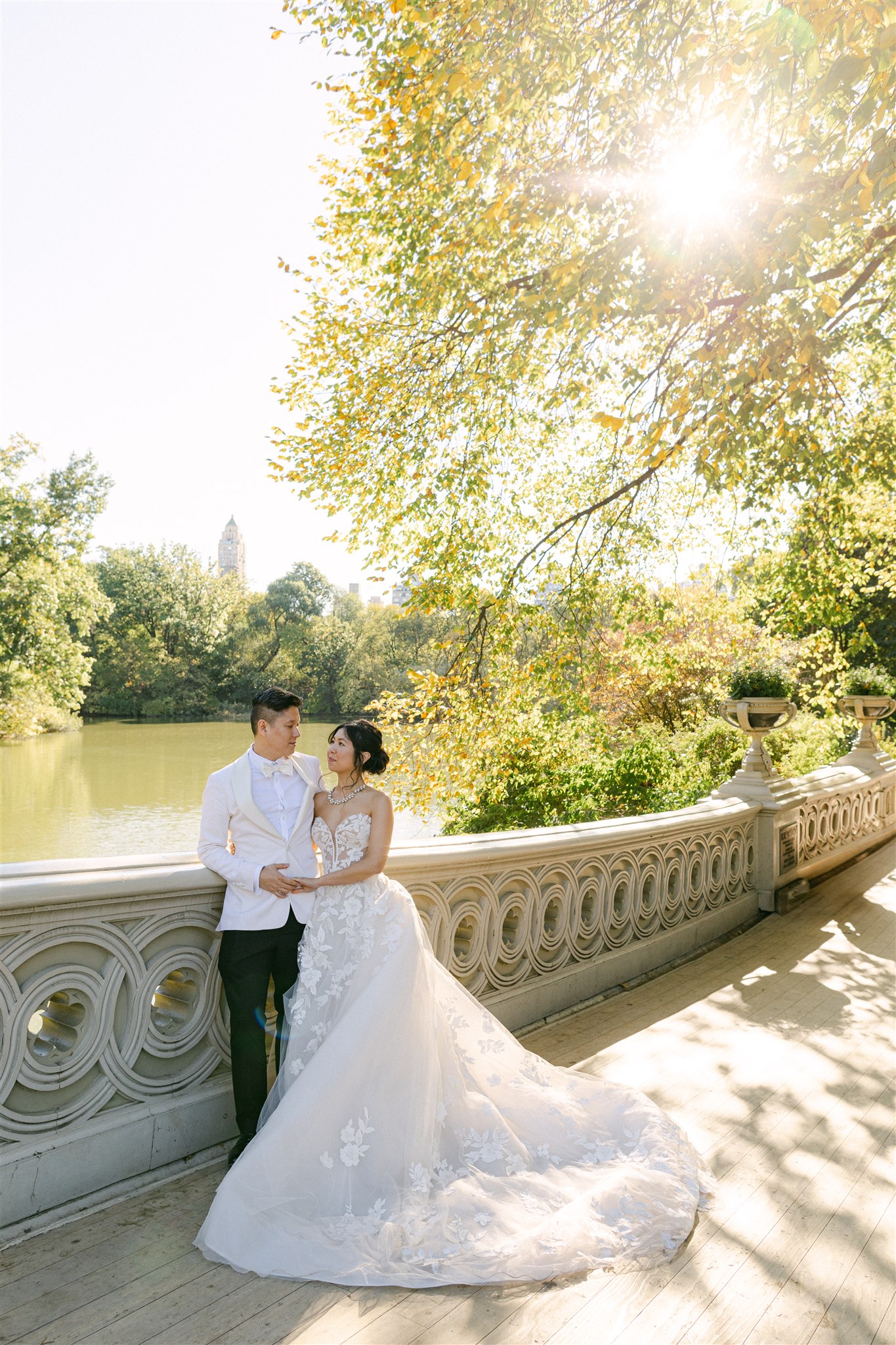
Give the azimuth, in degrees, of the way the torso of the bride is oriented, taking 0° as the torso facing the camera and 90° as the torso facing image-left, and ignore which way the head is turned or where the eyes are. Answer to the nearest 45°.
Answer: approximately 45°

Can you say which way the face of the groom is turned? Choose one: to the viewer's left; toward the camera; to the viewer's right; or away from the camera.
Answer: to the viewer's right

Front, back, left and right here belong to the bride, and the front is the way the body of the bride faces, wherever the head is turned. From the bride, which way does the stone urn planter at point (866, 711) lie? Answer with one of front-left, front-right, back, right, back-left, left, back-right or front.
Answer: back

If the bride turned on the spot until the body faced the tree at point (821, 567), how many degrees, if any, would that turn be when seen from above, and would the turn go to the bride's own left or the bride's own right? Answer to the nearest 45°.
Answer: approximately 180°
